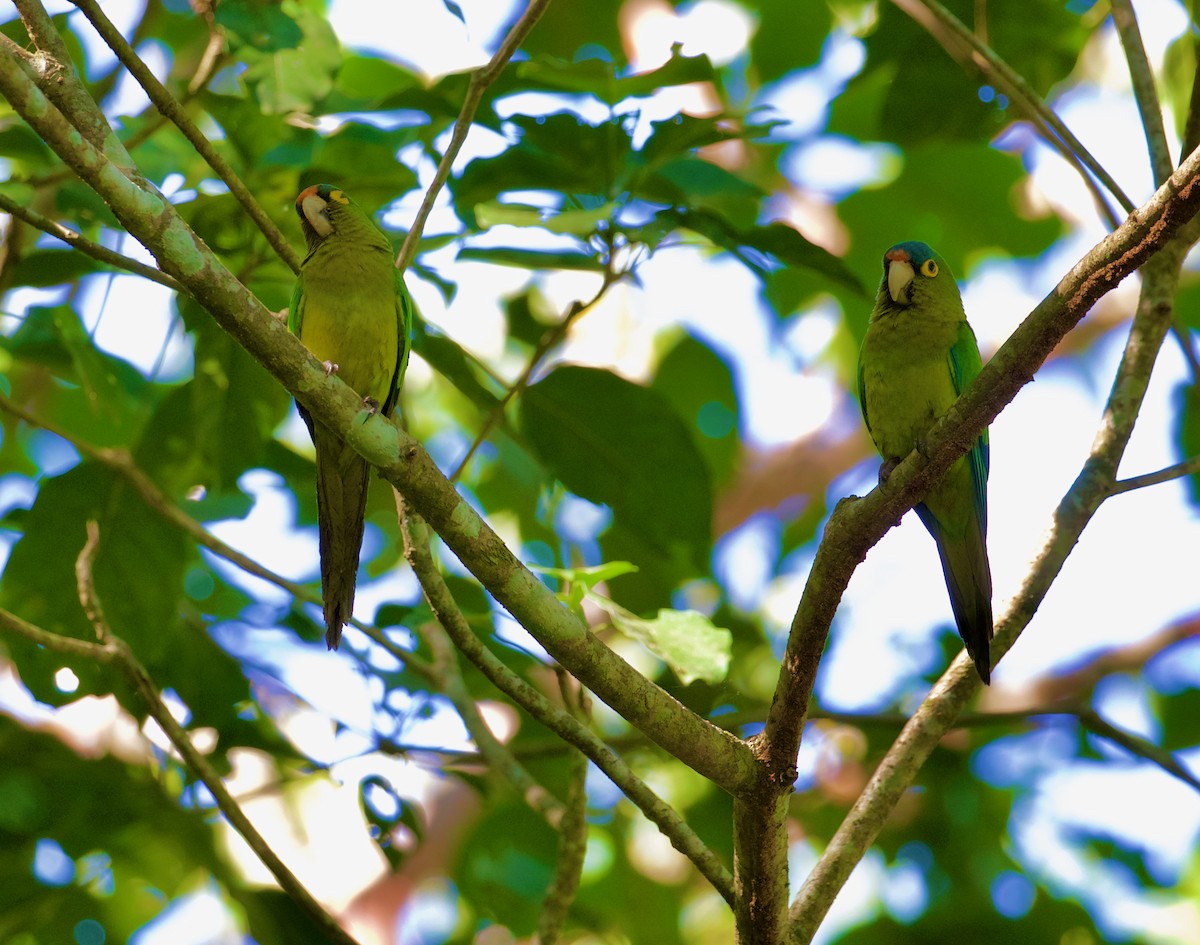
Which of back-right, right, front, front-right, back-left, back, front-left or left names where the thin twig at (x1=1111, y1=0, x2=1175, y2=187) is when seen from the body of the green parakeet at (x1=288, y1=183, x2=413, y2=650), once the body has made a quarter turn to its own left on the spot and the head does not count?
front-right

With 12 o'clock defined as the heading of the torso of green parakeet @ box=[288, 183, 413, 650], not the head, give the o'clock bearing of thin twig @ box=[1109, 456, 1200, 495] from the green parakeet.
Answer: The thin twig is roughly at 10 o'clock from the green parakeet.

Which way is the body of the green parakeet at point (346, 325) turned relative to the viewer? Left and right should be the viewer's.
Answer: facing the viewer
